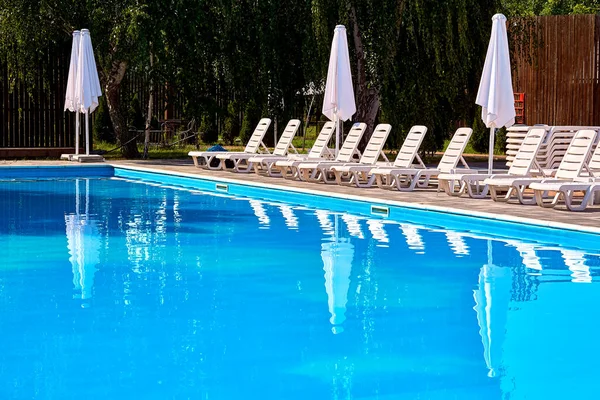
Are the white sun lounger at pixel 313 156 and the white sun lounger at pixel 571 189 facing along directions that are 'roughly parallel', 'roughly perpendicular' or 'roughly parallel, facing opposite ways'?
roughly parallel

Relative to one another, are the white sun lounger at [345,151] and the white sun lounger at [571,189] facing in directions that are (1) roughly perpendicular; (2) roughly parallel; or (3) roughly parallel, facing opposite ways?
roughly parallel

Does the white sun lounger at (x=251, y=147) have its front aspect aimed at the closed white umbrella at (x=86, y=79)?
no

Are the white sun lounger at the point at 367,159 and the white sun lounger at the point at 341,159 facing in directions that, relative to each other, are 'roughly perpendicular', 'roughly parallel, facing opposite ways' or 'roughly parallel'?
roughly parallel

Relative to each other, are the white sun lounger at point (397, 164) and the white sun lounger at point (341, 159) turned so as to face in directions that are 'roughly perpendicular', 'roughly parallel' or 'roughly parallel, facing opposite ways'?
roughly parallel

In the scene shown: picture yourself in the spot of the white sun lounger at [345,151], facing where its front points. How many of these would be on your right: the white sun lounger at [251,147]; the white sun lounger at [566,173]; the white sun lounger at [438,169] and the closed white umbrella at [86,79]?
2

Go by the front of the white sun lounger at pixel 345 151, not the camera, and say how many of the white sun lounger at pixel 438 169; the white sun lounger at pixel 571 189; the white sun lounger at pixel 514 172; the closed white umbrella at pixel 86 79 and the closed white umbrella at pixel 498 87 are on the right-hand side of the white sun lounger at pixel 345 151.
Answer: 1

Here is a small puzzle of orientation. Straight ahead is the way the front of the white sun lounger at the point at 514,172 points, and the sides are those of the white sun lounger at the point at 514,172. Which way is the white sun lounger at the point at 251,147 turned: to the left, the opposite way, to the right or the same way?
the same way

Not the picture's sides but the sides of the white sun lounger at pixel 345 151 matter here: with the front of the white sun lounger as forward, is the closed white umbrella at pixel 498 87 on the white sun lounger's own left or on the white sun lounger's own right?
on the white sun lounger's own left

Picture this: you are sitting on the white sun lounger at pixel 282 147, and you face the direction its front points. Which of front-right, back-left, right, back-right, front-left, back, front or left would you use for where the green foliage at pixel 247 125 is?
back-right

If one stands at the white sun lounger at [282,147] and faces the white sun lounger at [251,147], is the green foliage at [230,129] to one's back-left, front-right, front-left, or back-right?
front-right

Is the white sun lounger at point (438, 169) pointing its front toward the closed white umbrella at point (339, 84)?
no

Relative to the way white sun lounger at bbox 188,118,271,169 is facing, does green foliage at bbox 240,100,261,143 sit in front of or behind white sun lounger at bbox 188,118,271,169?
behind

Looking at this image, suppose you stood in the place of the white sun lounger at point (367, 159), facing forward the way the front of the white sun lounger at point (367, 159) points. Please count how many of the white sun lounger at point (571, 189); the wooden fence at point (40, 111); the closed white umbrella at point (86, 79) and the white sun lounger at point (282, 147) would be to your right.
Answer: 3

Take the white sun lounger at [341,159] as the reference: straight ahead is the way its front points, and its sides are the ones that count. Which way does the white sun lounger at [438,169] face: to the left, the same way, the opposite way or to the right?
the same way

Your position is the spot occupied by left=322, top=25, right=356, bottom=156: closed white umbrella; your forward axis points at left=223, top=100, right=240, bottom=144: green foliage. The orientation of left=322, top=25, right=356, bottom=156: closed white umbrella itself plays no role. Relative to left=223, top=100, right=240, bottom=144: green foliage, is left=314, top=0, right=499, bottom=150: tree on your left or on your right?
right

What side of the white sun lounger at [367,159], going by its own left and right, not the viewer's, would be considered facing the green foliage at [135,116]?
right

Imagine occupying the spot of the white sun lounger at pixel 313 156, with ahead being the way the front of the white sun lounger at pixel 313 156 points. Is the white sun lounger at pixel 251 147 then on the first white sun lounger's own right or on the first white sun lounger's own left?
on the first white sun lounger's own right
